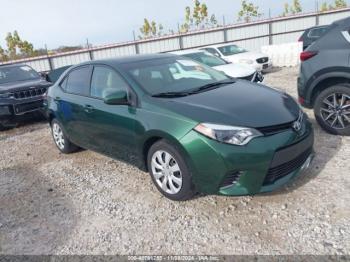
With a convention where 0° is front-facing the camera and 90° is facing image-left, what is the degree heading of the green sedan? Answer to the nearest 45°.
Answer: approximately 315°

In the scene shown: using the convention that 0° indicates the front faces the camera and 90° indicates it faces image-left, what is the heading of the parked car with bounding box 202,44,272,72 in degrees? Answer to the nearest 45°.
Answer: approximately 315°

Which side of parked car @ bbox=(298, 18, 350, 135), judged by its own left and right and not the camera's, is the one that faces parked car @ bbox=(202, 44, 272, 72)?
left

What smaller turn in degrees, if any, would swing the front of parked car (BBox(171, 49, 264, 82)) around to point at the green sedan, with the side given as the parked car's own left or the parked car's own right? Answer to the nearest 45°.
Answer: approximately 45° to the parked car's own right

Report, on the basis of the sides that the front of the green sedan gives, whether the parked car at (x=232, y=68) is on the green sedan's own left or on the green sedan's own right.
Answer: on the green sedan's own left
